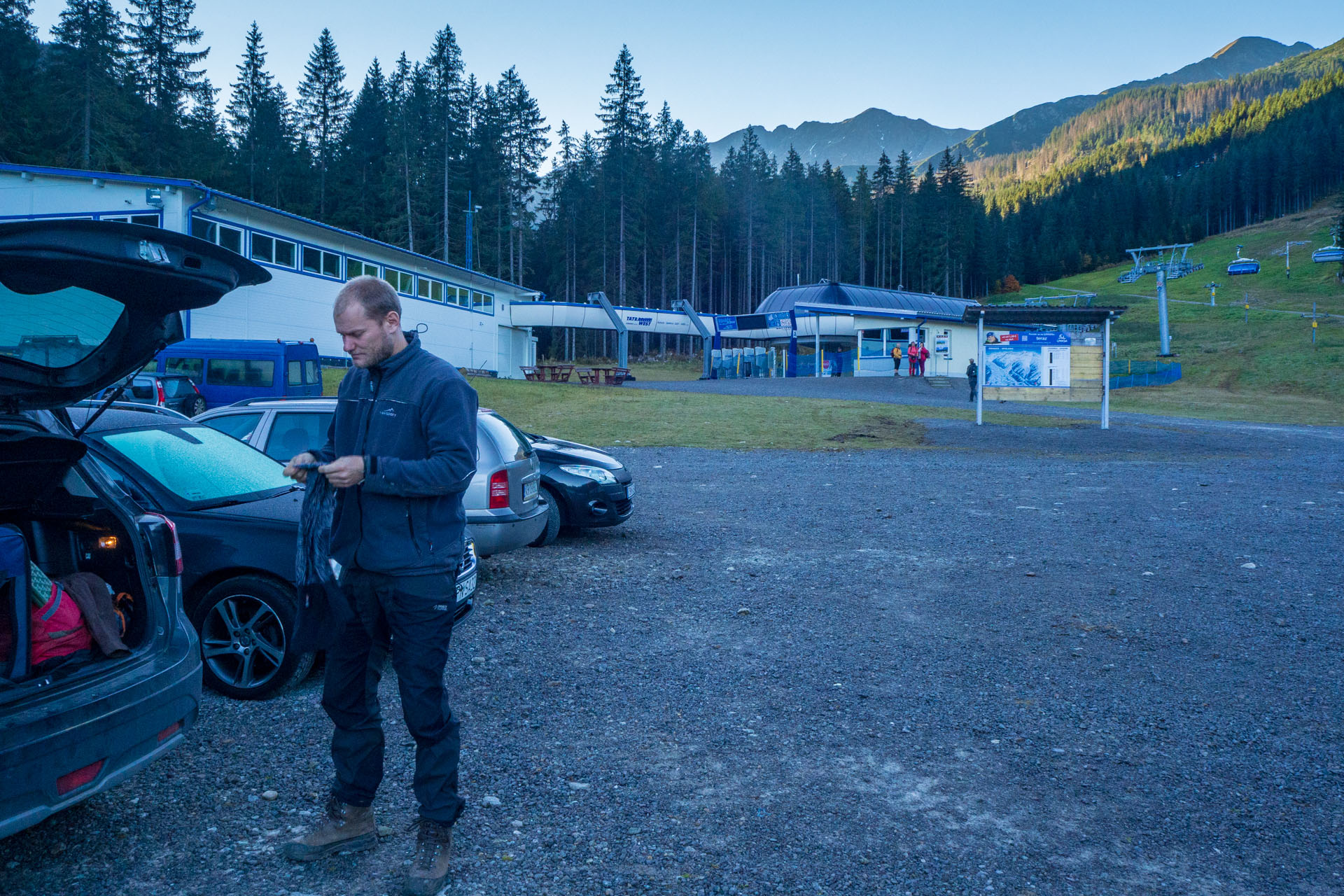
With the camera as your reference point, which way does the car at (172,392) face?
facing away from the viewer and to the left of the viewer

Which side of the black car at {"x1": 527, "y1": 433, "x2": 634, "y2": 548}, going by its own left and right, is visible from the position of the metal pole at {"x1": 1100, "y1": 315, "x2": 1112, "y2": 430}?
left

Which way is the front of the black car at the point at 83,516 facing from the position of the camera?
facing away from the viewer and to the left of the viewer

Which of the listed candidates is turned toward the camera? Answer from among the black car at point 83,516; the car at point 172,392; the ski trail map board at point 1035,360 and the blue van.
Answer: the ski trail map board

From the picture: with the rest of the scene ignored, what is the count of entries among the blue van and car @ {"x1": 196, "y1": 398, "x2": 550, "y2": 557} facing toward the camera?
0

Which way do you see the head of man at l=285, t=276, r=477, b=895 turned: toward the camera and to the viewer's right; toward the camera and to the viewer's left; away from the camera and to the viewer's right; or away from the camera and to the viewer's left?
toward the camera and to the viewer's left

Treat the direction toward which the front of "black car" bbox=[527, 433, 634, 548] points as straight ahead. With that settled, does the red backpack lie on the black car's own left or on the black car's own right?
on the black car's own right

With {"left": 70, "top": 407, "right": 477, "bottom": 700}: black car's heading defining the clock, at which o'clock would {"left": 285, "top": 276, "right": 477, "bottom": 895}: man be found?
The man is roughly at 1 o'clock from the black car.

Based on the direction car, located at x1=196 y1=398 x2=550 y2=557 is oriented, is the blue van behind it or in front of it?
in front

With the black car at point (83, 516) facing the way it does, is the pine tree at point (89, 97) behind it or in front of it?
in front

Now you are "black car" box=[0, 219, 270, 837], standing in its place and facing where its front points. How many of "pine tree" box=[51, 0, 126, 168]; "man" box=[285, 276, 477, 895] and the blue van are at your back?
1
